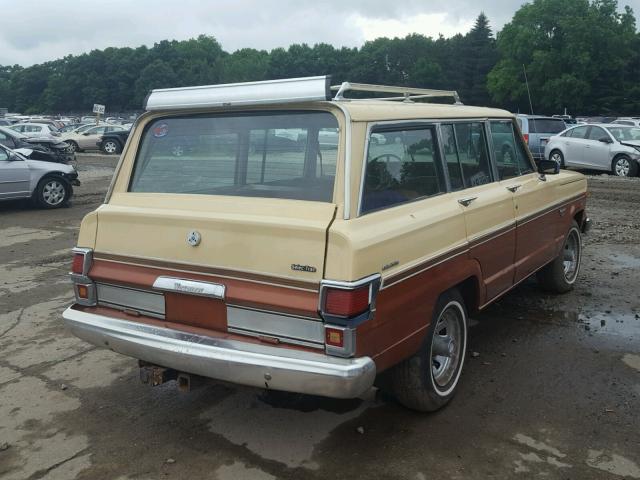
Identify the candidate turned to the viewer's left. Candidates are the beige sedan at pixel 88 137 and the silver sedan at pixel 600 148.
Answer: the beige sedan

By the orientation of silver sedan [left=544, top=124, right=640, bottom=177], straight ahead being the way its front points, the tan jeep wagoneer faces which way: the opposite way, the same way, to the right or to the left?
to the left

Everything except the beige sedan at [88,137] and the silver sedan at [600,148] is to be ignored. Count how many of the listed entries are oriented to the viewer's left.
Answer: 1

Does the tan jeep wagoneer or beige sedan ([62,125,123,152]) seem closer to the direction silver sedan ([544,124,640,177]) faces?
the tan jeep wagoneer

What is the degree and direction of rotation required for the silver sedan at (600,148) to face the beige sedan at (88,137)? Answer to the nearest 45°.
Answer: approximately 135° to its right

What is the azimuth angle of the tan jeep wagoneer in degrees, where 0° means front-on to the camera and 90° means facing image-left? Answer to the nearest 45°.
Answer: approximately 225°

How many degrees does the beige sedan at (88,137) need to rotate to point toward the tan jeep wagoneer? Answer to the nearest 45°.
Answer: approximately 90° to its left

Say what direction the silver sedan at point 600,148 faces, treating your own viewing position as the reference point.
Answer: facing the viewer and to the right of the viewer

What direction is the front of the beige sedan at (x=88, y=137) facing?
to the viewer's left

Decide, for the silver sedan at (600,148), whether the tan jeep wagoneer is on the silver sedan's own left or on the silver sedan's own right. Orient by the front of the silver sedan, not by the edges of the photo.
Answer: on the silver sedan's own right

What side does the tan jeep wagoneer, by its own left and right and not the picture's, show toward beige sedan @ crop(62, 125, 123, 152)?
left
